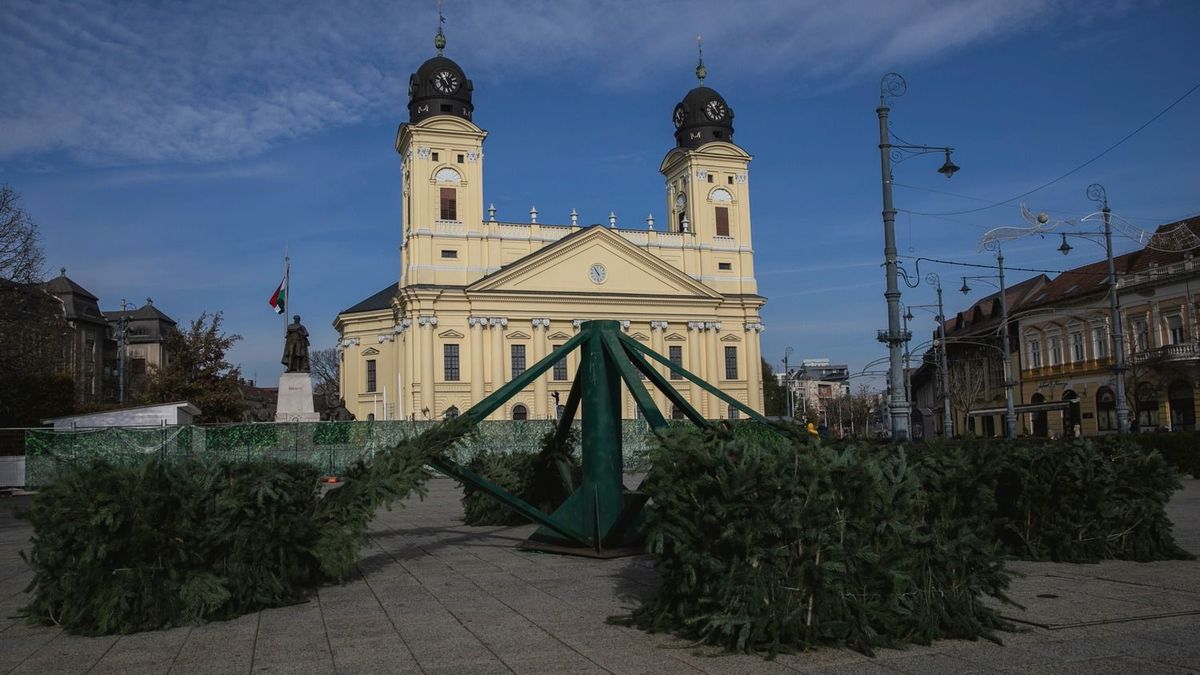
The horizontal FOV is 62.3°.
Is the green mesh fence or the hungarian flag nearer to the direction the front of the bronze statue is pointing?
the green mesh fence

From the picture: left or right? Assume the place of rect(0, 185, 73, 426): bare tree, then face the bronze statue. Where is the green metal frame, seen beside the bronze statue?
right

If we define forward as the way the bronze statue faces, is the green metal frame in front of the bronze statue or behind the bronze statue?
in front

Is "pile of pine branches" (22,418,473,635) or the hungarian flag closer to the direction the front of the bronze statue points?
the pile of pine branches

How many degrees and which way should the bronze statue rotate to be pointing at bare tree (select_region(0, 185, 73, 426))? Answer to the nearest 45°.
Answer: approximately 135° to its right

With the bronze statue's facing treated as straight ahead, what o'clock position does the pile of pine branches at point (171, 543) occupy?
The pile of pine branches is roughly at 12 o'clock from the bronze statue.

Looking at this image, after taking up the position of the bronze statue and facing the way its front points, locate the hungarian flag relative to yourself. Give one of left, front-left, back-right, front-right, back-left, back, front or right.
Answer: back

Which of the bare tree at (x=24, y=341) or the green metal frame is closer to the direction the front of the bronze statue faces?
the green metal frame

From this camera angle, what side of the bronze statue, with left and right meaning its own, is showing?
front
